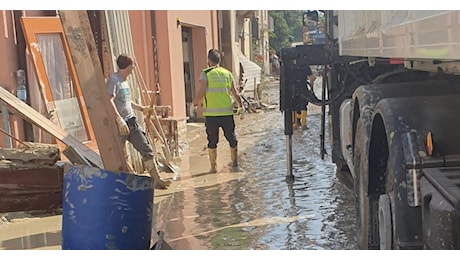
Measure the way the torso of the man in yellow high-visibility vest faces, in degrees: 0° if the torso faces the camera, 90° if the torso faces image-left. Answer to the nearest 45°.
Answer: approximately 180°

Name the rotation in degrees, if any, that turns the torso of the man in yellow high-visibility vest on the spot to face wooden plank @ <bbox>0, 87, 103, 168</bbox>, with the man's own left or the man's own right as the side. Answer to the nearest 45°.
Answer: approximately 135° to the man's own left

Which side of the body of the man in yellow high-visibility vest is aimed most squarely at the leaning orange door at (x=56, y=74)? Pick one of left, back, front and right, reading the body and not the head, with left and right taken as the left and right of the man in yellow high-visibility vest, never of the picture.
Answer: left

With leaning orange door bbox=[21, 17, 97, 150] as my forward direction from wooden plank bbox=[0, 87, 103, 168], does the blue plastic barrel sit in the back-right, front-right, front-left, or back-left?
back-right

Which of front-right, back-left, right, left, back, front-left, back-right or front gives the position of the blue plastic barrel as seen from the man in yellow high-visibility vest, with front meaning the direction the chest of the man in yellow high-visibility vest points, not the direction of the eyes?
back
